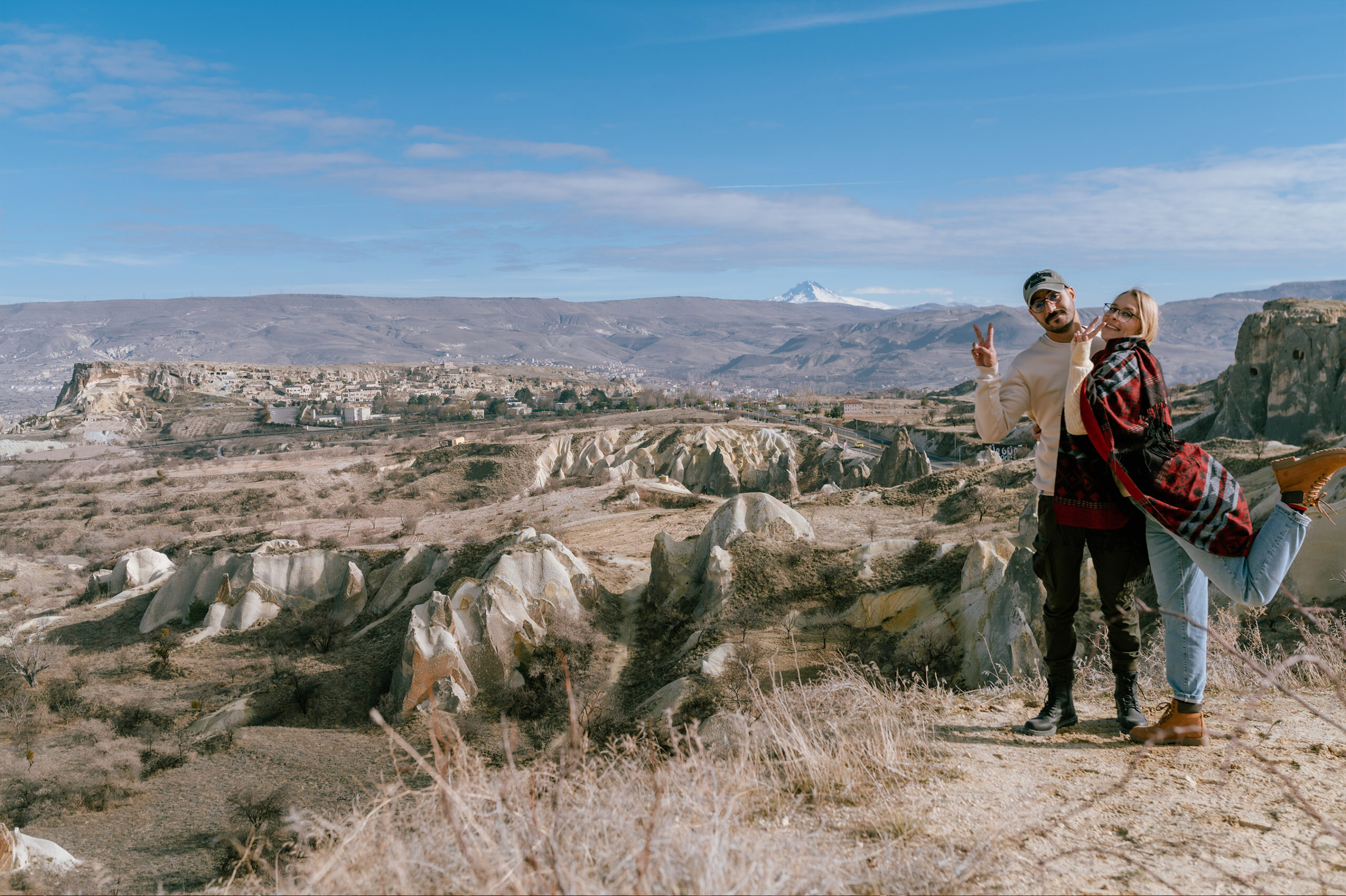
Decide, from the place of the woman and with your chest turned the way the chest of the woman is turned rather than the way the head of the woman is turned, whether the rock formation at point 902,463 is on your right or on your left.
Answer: on your right

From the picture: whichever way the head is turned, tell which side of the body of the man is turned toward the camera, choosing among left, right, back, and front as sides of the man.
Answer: front

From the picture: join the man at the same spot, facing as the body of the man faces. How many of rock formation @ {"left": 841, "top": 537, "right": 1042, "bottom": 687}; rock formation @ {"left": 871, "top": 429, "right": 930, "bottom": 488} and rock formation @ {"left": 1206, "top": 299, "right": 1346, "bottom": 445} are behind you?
3

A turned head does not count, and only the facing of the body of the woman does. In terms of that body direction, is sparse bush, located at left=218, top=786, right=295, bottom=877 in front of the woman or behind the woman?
in front

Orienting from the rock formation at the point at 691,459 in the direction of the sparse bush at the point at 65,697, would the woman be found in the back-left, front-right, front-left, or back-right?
front-left

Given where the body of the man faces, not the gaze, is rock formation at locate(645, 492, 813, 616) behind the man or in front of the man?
behind

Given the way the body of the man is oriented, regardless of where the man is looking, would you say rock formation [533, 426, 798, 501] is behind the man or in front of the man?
behind

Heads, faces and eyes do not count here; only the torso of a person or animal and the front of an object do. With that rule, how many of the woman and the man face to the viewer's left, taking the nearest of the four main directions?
1

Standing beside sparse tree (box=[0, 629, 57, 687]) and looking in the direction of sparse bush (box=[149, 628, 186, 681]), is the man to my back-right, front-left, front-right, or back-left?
front-right

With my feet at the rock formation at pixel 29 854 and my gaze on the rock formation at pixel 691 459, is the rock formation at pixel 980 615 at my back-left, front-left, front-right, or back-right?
front-right

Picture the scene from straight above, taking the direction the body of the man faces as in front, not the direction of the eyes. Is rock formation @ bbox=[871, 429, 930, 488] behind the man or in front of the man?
behind

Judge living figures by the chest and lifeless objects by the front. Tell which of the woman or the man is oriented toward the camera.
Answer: the man

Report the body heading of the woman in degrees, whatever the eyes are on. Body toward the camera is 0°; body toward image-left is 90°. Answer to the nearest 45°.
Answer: approximately 90°

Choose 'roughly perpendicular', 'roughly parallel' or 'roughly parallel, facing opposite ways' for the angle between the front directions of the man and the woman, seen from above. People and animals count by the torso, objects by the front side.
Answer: roughly perpendicular
